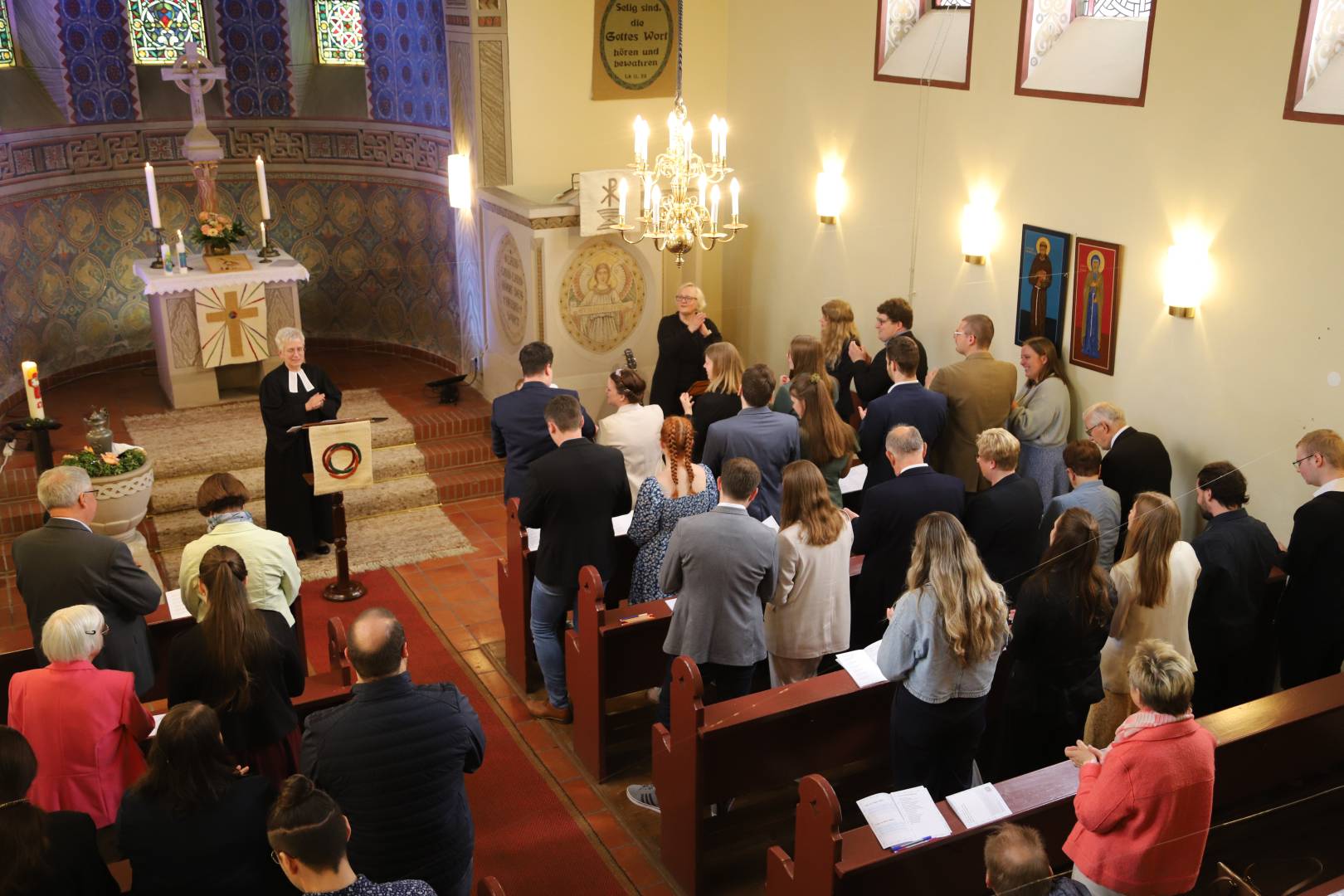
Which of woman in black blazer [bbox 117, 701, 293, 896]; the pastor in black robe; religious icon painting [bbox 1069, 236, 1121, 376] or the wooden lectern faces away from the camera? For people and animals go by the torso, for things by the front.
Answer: the woman in black blazer

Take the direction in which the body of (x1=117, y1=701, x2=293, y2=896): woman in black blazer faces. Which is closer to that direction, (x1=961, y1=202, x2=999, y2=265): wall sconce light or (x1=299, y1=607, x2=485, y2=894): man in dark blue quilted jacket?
the wall sconce light

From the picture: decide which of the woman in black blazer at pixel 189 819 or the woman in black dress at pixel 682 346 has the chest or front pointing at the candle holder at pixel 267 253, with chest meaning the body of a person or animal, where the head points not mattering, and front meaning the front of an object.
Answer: the woman in black blazer at pixel 189 819

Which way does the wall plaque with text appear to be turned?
toward the camera

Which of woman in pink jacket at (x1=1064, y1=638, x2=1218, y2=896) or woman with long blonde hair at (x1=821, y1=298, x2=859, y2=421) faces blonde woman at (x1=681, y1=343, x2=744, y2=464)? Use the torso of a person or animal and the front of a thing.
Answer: the woman in pink jacket

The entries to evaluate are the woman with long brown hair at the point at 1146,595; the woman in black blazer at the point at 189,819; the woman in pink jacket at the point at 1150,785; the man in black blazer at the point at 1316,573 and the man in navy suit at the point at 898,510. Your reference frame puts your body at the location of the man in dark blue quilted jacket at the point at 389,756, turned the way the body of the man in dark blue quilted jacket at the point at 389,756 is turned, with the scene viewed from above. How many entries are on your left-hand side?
1

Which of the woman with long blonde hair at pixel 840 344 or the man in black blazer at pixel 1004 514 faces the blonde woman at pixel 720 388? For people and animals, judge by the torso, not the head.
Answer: the man in black blazer

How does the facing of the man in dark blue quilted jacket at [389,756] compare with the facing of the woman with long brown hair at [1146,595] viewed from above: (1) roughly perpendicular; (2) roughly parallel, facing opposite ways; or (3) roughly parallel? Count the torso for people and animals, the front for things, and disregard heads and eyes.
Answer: roughly parallel

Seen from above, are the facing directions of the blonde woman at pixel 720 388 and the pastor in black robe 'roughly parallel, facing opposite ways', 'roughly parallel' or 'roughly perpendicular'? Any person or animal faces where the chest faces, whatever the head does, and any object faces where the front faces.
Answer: roughly parallel, facing opposite ways

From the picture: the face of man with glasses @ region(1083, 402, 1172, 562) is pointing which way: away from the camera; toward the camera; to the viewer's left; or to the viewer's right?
to the viewer's left

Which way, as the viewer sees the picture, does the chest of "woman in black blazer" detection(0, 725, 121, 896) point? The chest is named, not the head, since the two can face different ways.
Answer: away from the camera

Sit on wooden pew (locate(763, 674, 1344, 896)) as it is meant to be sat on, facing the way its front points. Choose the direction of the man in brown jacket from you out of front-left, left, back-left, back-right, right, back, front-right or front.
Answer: front-right

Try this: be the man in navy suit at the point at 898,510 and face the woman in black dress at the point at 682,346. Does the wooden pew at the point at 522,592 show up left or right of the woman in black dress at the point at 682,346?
left

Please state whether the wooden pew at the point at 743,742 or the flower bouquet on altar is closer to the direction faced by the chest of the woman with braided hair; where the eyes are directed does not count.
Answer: the flower bouquet on altar

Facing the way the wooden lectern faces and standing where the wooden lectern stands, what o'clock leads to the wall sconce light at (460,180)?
The wall sconce light is roughly at 8 o'clock from the wooden lectern.

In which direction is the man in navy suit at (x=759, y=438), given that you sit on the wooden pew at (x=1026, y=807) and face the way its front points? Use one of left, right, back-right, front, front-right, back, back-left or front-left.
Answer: front

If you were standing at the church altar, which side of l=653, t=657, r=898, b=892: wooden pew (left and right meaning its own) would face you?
front

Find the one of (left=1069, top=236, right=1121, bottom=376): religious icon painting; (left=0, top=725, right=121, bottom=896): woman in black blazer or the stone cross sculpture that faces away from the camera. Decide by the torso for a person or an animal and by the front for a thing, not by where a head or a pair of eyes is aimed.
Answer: the woman in black blazer

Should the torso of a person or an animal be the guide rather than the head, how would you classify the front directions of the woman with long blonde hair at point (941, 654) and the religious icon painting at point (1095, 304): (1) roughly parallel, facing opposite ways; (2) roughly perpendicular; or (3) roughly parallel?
roughly perpendicular

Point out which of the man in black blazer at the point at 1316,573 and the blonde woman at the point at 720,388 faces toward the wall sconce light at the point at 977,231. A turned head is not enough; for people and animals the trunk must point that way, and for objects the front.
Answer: the man in black blazer

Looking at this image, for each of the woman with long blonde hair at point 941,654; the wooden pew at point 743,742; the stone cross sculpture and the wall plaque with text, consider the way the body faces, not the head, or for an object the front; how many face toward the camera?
2

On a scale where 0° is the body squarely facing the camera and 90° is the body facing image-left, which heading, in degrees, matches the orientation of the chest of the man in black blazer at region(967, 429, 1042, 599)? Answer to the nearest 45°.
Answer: approximately 135°
